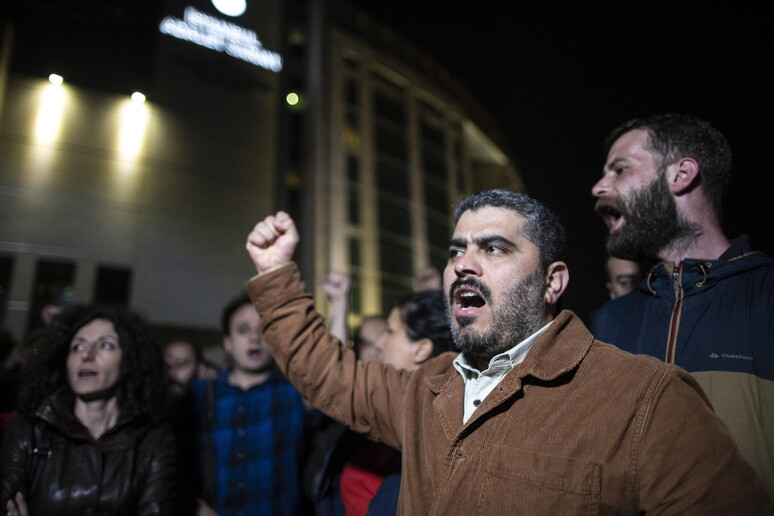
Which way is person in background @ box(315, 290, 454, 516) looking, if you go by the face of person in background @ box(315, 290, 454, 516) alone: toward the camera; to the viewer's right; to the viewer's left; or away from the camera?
to the viewer's left

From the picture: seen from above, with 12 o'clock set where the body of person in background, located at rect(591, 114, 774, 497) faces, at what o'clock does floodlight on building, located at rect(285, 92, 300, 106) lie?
The floodlight on building is roughly at 3 o'clock from the person in background.

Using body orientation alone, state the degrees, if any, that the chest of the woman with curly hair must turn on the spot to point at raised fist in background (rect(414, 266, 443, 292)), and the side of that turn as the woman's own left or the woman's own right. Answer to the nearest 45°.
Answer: approximately 90° to the woman's own left

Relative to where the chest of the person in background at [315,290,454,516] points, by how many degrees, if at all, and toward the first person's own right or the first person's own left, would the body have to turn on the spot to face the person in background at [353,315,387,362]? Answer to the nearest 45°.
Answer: approximately 90° to the first person's own right

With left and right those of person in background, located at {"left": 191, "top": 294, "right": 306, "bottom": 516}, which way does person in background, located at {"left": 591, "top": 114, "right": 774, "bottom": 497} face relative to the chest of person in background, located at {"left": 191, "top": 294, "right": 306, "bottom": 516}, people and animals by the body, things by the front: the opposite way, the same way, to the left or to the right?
to the right

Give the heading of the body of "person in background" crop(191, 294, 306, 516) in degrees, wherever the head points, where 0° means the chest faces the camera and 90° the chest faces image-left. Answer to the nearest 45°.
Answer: approximately 0°

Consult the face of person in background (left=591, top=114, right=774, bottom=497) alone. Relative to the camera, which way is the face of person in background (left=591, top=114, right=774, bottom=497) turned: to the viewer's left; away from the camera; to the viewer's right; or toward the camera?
to the viewer's left
